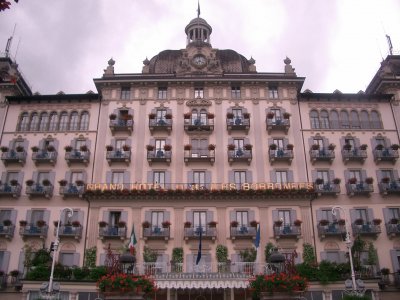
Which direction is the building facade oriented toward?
toward the camera
